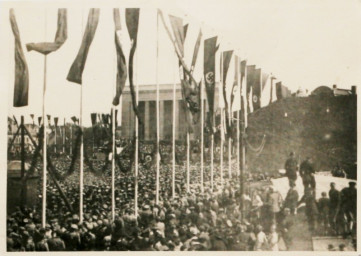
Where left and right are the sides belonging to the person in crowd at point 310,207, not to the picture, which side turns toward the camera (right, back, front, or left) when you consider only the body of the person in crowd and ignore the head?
back

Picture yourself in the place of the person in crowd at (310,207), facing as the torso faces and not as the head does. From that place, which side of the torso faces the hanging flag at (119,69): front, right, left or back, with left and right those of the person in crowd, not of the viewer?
left

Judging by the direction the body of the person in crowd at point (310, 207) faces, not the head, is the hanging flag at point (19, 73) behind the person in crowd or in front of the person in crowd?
in front
